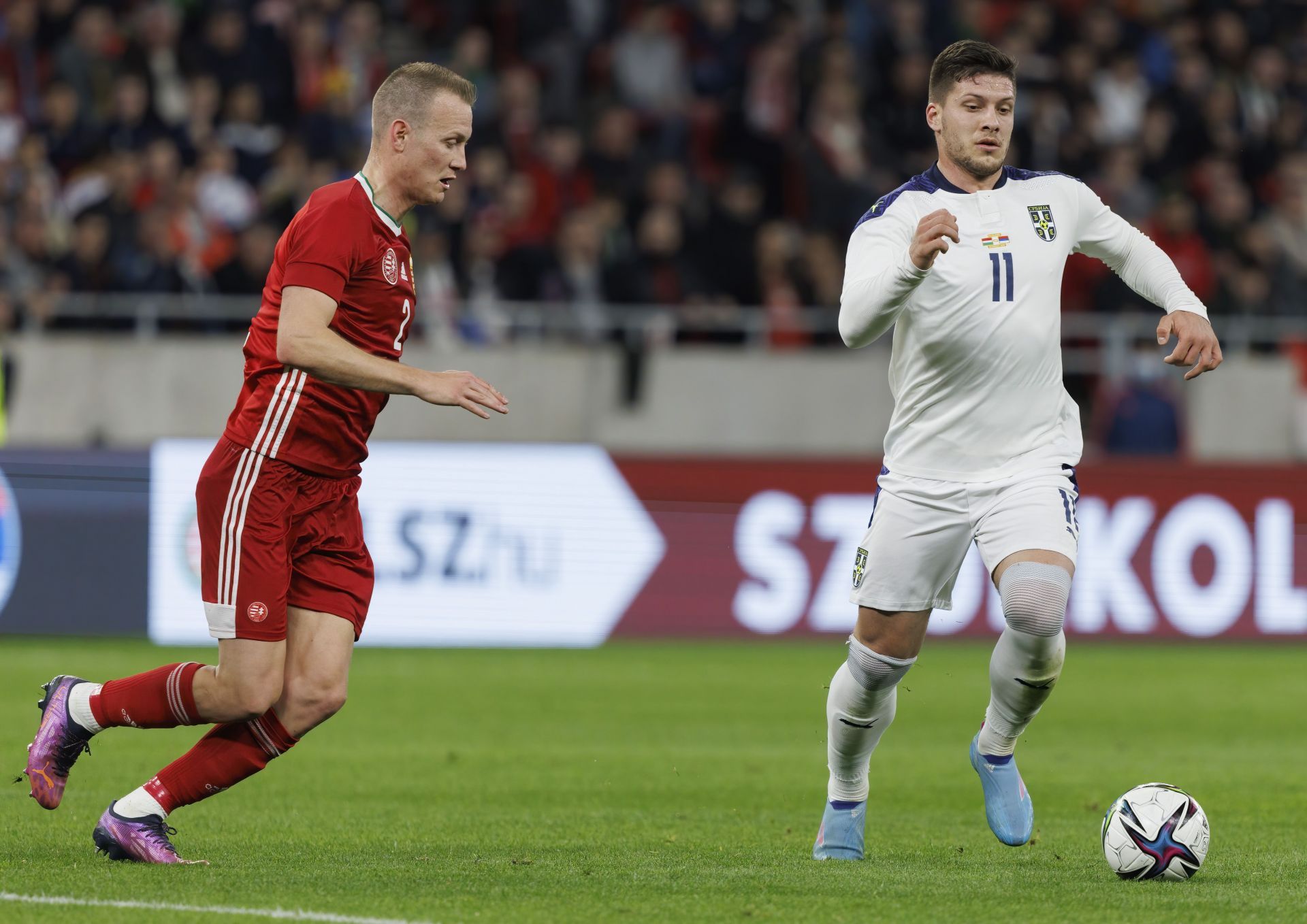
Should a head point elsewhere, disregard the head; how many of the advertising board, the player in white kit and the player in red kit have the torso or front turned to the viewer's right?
1

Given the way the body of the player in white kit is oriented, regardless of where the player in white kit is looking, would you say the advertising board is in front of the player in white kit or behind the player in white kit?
behind

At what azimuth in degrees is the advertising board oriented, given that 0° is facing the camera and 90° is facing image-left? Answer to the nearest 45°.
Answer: approximately 0°

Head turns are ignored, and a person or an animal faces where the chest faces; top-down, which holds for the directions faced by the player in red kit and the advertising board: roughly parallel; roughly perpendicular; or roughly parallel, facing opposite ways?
roughly perpendicular

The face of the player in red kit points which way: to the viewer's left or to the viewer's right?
to the viewer's right

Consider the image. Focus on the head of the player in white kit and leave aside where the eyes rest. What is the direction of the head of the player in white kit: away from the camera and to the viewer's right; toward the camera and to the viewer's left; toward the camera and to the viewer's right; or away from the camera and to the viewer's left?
toward the camera and to the viewer's right

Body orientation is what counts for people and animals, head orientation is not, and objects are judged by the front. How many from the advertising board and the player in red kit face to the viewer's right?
1

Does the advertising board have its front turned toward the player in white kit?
yes

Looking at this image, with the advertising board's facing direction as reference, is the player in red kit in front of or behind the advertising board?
in front

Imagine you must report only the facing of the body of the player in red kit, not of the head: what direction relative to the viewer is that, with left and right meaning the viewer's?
facing to the right of the viewer

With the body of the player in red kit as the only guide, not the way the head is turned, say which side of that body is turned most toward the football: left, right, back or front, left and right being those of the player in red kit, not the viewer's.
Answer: front
